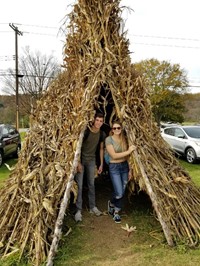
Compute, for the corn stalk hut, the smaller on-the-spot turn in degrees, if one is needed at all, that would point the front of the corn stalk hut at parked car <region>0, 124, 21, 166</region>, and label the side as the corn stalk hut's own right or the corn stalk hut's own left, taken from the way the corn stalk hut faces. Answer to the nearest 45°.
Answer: approximately 135° to the corn stalk hut's own right

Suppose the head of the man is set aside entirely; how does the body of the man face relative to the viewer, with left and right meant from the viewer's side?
facing the viewer

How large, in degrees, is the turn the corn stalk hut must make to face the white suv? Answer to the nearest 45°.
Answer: approximately 135° to its left

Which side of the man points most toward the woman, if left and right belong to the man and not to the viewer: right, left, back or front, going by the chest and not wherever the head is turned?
left

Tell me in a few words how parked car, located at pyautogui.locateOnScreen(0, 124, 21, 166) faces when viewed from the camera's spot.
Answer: facing the viewer and to the left of the viewer

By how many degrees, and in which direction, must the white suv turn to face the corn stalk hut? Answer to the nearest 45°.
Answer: approximately 45° to its right

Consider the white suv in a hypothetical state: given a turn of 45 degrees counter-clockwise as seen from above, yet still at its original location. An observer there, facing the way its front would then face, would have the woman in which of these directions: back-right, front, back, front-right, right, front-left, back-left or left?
right

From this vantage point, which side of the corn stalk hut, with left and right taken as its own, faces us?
front

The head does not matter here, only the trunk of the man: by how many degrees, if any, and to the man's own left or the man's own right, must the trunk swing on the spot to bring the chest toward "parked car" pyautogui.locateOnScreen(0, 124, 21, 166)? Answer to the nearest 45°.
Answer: approximately 135° to the man's own right
